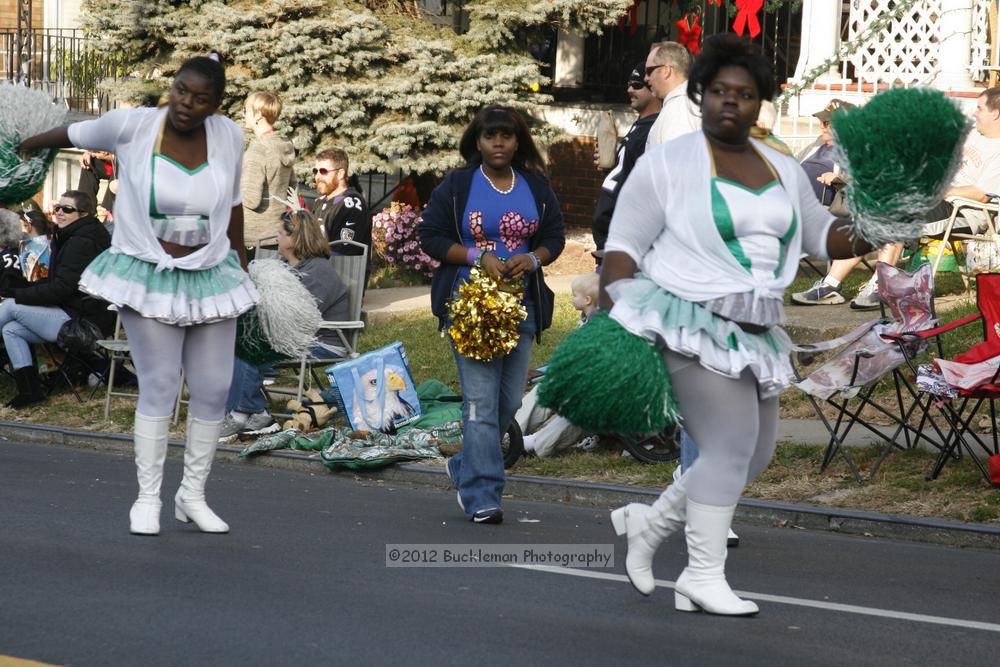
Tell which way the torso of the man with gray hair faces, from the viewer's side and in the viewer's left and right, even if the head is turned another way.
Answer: facing to the left of the viewer

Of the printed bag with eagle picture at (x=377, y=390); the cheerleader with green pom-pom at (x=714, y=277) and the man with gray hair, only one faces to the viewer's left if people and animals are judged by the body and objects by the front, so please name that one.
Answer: the man with gray hair

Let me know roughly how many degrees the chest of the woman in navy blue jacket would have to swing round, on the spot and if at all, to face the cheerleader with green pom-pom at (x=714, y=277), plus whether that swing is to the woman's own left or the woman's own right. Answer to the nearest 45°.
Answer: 0° — they already face them

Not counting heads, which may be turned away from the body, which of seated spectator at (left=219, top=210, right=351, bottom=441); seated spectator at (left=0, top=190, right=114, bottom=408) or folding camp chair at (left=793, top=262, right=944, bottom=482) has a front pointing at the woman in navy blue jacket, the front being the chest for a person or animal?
the folding camp chair
